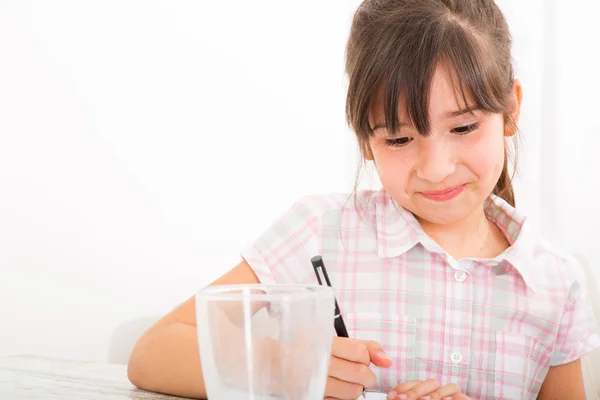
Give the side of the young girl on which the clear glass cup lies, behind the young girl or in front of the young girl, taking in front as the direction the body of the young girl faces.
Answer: in front

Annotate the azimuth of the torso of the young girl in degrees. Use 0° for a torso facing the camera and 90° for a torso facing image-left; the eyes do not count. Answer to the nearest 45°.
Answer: approximately 0°
